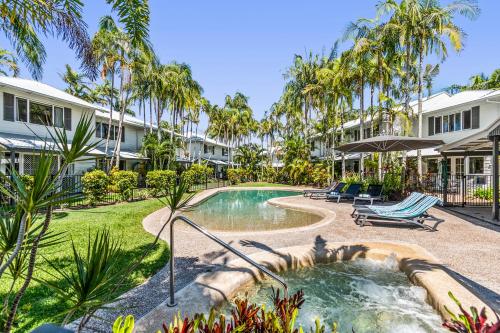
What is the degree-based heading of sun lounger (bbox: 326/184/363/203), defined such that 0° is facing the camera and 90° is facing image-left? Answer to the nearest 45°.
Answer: approximately 90°

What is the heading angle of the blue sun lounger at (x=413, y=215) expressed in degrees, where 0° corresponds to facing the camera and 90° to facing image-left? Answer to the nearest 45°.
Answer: approximately 90°

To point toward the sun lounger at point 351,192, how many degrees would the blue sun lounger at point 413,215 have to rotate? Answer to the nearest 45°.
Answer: approximately 45° to its right

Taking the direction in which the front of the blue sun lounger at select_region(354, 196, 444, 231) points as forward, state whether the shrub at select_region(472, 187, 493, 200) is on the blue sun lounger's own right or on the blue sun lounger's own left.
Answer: on the blue sun lounger's own right

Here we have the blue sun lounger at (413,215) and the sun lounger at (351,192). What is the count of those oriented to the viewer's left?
2

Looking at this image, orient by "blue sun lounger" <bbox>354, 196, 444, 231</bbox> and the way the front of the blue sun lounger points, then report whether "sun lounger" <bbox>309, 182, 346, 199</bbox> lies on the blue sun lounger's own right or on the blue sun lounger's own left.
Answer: on the blue sun lounger's own right

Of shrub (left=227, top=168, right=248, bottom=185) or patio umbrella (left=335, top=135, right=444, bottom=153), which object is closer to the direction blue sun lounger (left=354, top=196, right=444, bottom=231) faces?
the shrub

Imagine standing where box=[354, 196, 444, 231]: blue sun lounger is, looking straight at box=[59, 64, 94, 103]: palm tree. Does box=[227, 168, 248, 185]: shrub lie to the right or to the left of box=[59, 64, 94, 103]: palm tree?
right

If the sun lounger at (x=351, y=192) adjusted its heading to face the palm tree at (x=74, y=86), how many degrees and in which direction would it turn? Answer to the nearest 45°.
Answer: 0° — it already faces it

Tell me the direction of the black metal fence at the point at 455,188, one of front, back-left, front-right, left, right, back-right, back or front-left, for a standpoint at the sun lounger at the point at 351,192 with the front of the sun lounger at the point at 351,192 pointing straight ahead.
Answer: back-right
